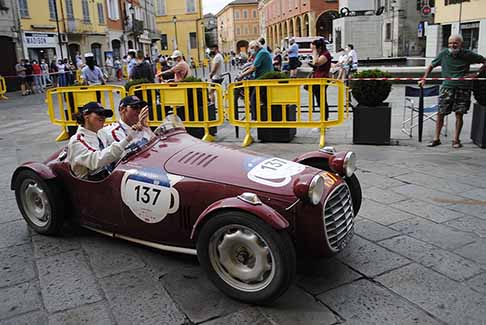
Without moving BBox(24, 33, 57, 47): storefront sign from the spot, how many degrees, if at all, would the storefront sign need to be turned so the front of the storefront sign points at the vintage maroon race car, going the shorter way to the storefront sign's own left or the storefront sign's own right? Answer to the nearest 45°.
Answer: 0° — it already faces it

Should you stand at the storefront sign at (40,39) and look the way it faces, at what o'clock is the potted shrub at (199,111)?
The potted shrub is roughly at 12 o'clock from the storefront sign.

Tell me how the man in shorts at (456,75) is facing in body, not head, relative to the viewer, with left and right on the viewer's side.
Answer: facing the viewer

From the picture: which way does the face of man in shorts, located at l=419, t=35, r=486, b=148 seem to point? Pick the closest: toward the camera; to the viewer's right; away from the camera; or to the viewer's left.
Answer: toward the camera

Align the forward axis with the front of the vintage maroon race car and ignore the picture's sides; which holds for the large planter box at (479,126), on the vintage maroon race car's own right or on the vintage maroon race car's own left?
on the vintage maroon race car's own left

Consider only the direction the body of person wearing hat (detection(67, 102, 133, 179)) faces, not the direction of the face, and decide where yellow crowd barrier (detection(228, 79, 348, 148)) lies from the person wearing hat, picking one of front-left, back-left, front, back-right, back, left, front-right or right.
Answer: front-left

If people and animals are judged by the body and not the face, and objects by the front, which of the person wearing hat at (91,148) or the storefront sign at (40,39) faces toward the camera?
the storefront sign

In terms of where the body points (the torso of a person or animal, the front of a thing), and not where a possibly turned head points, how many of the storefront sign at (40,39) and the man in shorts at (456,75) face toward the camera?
2

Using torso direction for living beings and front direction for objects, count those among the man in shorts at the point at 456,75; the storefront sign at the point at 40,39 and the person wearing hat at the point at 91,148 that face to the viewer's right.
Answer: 1

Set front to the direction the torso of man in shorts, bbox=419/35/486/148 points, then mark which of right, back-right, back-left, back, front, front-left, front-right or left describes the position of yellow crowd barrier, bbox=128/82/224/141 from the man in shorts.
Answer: right

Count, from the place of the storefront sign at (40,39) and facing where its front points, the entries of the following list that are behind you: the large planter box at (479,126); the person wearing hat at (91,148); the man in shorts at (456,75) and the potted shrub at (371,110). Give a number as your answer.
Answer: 0

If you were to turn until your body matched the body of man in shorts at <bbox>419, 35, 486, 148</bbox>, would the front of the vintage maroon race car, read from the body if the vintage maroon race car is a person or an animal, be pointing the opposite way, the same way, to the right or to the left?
to the left

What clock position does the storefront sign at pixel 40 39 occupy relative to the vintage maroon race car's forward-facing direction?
The storefront sign is roughly at 7 o'clock from the vintage maroon race car.

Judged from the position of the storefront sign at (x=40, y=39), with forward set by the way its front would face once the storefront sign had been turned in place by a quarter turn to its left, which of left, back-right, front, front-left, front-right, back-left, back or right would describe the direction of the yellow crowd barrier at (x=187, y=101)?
right

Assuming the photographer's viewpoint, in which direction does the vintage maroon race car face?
facing the viewer and to the right of the viewer

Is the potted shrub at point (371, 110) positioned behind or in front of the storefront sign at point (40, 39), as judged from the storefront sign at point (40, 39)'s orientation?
in front

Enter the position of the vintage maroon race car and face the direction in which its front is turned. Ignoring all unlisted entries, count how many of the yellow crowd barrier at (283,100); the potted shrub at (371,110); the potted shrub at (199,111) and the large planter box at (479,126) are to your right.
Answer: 0

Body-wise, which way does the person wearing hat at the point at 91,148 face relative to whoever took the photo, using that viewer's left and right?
facing to the right of the viewer

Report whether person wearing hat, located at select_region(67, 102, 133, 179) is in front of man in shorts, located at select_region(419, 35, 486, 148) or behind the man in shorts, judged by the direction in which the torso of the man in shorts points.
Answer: in front
